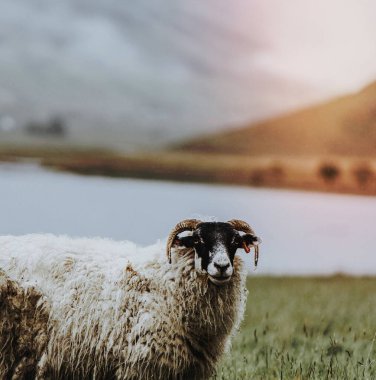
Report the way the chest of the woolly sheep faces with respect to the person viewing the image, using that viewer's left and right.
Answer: facing to the right of the viewer
